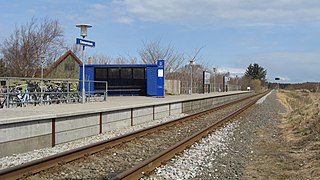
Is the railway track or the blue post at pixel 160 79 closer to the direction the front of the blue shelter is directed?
the railway track

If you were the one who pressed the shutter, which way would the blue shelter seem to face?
facing the viewer

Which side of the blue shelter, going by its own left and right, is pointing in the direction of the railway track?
front

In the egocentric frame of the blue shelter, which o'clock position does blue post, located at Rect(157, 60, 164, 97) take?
The blue post is roughly at 10 o'clock from the blue shelter.
